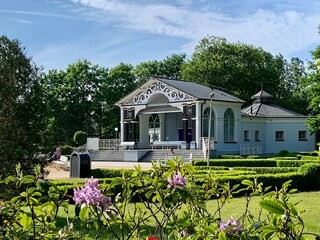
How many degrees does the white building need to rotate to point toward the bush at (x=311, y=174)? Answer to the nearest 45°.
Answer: approximately 45° to its left

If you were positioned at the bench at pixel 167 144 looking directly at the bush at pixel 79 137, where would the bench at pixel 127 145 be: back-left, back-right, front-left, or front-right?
front-left

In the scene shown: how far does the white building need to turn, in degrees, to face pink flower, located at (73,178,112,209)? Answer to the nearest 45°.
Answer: approximately 45° to its left

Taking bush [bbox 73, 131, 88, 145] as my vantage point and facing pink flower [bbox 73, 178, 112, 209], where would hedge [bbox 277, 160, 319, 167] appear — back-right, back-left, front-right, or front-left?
front-left

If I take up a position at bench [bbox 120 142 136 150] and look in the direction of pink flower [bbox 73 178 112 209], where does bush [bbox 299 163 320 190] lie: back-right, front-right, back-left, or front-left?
front-left

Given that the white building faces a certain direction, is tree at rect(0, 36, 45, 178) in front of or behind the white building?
in front

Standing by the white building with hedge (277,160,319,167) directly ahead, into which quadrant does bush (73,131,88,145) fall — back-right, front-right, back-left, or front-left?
back-right

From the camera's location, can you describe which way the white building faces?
facing the viewer and to the left of the viewer

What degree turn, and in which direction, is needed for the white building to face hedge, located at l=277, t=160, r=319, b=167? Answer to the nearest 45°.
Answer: approximately 45° to its left

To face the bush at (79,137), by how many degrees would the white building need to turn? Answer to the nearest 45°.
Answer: approximately 90° to its right
